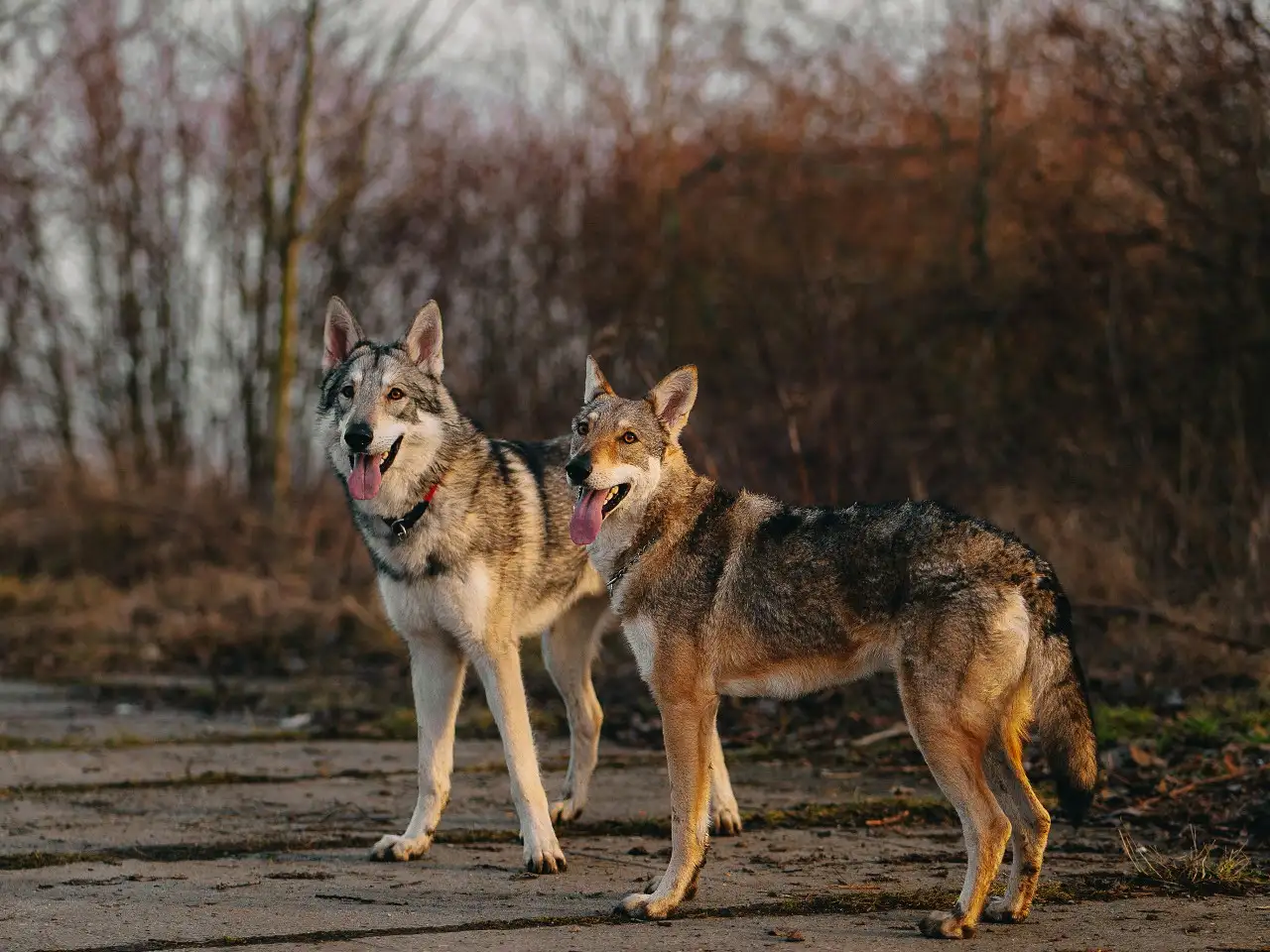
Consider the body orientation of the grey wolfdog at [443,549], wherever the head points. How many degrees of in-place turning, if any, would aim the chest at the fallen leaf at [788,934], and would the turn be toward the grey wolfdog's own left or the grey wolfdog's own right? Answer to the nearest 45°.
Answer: approximately 90° to the grey wolfdog's own left

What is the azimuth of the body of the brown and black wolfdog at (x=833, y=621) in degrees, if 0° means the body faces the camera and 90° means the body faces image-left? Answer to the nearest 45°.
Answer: approximately 90°

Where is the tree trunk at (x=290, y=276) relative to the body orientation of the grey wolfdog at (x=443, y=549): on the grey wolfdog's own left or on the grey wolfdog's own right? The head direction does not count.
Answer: on the grey wolfdog's own right

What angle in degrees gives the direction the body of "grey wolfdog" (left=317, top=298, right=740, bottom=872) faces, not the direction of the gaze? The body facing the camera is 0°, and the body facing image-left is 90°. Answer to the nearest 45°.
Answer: approximately 45°

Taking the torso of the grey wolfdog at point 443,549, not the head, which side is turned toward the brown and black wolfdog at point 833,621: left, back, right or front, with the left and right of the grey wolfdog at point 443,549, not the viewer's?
left

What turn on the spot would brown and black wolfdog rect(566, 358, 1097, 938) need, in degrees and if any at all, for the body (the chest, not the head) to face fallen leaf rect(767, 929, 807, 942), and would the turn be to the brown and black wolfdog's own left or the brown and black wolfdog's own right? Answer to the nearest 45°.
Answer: approximately 90° to the brown and black wolfdog's own left
